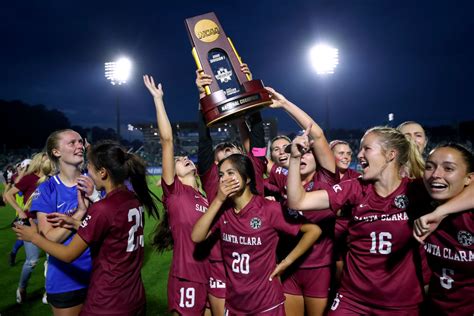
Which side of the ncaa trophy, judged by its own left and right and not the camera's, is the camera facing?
front

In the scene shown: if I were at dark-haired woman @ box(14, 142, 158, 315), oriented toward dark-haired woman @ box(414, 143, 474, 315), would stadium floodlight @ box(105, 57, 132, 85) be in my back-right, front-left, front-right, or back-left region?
back-left

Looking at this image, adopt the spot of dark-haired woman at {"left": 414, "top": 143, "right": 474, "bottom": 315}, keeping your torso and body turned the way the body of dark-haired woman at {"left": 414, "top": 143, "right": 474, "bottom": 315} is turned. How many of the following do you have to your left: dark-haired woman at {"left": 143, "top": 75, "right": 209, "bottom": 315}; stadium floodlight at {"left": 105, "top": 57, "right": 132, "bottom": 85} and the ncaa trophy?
0

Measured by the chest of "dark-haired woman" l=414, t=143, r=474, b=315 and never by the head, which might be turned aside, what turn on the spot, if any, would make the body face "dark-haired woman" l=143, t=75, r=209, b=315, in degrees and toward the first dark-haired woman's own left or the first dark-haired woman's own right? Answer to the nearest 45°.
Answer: approximately 45° to the first dark-haired woman's own right

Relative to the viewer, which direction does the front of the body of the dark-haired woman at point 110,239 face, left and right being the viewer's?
facing away from the viewer and to the left of the viewer

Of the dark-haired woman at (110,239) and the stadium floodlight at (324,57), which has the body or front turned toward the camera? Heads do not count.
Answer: the stadium floodlight

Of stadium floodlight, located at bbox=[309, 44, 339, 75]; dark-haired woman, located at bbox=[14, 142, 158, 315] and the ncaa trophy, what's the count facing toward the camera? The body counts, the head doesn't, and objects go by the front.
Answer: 2

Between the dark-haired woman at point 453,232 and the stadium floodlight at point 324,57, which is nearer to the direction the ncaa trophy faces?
the dark-haired woman

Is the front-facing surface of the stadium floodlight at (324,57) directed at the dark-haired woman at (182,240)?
yes

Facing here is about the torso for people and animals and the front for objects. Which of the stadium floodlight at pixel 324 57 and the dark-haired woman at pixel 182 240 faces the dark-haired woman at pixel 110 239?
the stadium floodlight

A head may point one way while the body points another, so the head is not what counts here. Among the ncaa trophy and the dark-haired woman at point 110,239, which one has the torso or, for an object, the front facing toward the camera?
the ncaa trophy

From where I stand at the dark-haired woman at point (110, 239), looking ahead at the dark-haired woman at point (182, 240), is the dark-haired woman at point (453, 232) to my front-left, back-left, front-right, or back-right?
front-right

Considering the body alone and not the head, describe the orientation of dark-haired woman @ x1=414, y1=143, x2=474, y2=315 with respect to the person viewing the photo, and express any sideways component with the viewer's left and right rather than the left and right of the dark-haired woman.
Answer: facing the viewer and to the left of the viewer

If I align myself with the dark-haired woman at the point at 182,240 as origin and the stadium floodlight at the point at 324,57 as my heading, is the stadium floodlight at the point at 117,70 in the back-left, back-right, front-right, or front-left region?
front-left

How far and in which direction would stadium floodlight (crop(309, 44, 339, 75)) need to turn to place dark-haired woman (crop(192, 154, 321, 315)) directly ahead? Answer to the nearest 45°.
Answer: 0° — it already faces them

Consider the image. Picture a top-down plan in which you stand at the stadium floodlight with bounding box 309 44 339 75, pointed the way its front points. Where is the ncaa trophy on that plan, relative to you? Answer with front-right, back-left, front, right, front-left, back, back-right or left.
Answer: front
